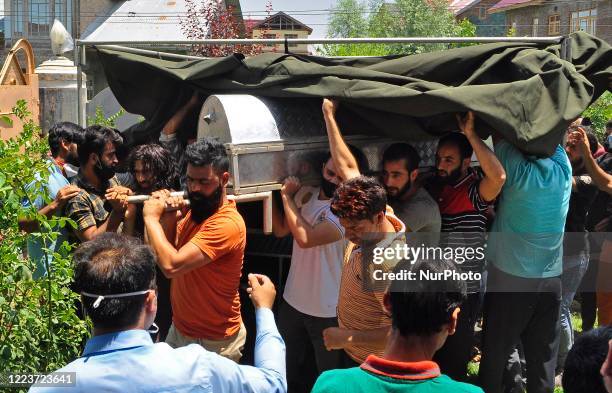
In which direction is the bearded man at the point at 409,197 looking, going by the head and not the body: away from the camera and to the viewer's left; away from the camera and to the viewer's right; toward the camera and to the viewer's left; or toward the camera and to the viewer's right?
toward the camera and to the viewer's left

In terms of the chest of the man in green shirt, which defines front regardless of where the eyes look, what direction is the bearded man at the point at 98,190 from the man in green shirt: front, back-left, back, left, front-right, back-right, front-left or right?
front-left

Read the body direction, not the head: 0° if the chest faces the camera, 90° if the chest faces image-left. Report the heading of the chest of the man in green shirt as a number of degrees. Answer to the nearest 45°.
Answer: approximately 180°

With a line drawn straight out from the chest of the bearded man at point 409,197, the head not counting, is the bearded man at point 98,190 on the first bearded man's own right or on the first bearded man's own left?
on the first bearded man's own right

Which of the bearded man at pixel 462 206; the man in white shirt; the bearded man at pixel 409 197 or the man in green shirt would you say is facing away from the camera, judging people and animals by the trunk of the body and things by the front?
the man in green shirt

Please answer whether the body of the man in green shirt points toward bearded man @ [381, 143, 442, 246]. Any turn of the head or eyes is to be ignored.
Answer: yes

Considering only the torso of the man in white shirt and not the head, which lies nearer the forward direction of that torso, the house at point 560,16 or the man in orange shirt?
the man in orange shirt

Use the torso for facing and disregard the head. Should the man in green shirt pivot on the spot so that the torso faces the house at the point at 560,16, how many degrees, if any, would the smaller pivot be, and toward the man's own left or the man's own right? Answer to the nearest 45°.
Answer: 0° — they already face it

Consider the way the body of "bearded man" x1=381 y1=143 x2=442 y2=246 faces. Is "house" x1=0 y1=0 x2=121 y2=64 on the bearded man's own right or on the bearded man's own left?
on the bearded man's own right

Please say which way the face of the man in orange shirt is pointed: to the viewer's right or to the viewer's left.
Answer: to the viewer's left

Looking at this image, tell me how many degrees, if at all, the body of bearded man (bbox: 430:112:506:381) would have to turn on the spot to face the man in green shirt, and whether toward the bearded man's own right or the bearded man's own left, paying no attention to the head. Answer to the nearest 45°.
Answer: approximately 45° to the bearded man's own left

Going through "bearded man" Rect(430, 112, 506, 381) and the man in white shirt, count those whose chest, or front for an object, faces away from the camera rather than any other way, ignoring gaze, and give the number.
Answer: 0

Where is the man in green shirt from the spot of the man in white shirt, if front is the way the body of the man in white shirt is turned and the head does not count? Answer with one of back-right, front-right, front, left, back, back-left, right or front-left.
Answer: front-left

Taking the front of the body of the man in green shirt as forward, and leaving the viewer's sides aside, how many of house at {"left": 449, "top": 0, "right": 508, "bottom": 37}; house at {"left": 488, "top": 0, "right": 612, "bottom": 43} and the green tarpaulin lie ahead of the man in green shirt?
3
